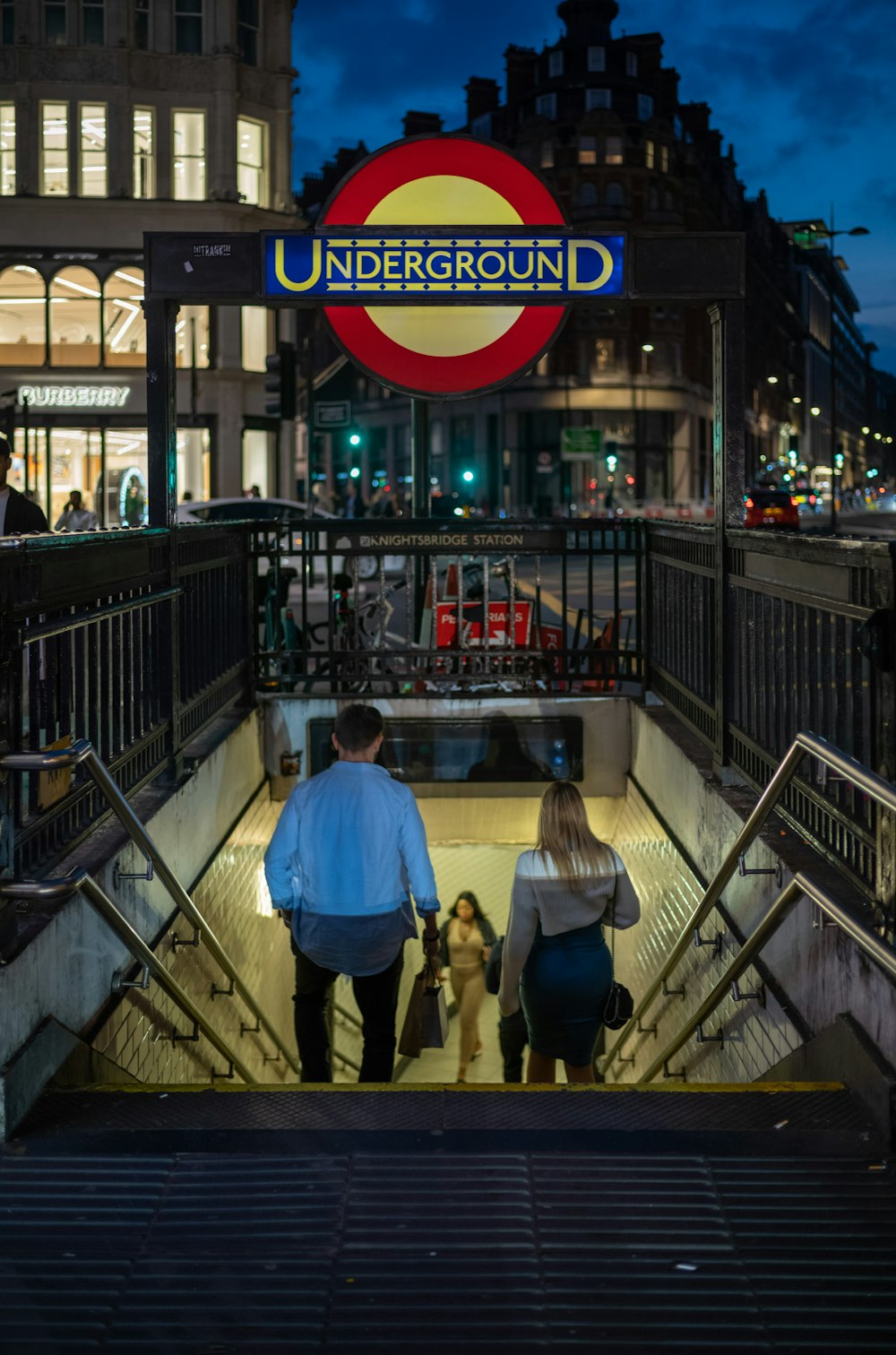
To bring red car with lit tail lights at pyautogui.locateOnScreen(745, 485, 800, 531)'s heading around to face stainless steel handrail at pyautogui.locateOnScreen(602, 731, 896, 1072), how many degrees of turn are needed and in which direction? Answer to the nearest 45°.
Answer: approximately 180°

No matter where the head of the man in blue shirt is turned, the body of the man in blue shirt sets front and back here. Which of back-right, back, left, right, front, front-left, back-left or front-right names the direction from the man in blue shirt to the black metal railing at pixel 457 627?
front

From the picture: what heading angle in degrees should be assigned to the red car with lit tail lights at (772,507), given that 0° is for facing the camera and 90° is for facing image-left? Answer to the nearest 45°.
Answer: approximately 180°

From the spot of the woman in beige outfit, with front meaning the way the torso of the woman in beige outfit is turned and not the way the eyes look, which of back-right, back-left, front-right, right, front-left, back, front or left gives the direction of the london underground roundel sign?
front

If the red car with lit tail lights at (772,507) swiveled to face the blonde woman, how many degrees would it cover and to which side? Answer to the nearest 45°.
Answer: approximately 180°

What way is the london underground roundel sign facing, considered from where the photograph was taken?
facing the viewer

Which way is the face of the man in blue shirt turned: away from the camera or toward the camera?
away from the camera

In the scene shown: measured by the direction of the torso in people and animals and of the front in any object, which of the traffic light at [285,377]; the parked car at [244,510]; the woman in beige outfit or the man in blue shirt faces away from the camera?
the man in blue shirt

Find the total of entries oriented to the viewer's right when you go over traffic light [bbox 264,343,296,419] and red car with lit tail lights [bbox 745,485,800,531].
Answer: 0

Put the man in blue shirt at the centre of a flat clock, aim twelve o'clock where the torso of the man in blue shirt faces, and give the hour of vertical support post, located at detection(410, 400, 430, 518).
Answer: The vertical support post is roughly at 12 o'clock from the man in blue shirt.

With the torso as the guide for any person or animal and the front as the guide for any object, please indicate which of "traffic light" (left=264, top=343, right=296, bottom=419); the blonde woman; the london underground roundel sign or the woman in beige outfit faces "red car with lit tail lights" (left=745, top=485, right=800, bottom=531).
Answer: the blonde woman

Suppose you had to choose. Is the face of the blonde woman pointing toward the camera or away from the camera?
away from the camera
